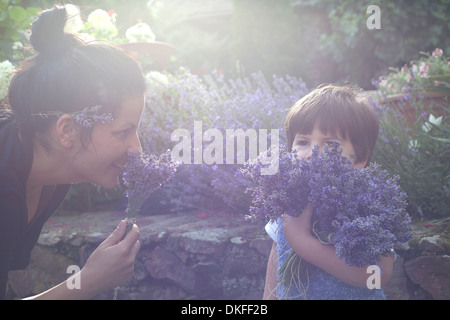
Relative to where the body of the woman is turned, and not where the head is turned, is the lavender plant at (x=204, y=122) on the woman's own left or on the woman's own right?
on the woman's own left

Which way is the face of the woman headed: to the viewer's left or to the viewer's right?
to the viewer's right

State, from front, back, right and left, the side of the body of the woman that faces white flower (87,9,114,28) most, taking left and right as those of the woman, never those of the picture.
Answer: left

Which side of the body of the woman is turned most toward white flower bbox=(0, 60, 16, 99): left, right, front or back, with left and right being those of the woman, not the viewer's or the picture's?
left

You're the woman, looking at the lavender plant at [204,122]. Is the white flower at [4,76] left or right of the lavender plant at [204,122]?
left

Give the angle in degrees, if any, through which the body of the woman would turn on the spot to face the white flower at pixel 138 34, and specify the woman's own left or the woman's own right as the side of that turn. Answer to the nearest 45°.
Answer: approximately 90° to the woman's own left

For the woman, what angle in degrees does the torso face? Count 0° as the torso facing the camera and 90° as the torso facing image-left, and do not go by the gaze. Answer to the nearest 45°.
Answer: approximately 270°
